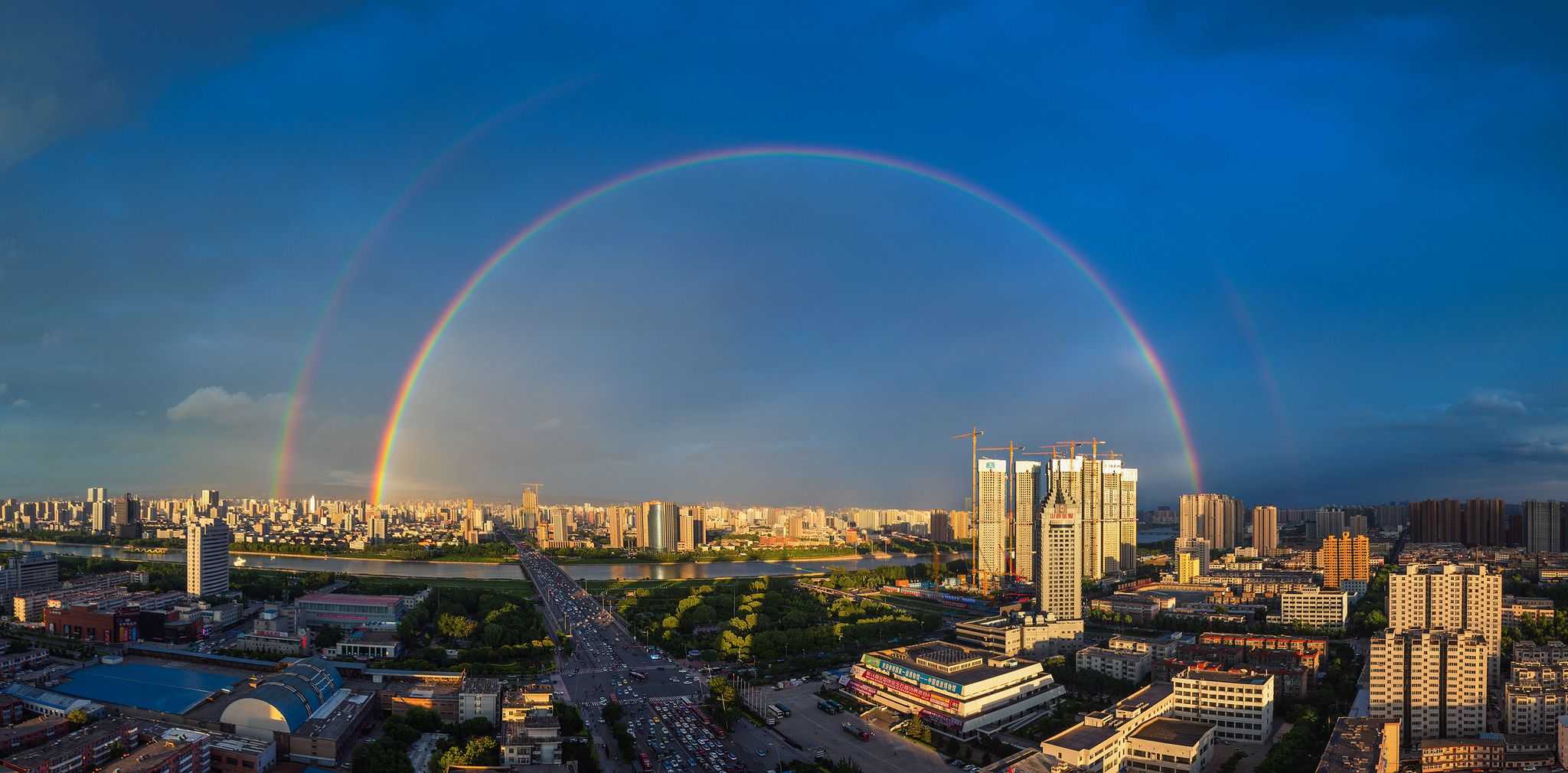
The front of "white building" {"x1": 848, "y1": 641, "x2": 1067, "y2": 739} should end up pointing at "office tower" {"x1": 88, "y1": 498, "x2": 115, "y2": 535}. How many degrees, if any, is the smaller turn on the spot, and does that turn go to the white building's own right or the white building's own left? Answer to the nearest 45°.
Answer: approximately 90° to the white building's own right

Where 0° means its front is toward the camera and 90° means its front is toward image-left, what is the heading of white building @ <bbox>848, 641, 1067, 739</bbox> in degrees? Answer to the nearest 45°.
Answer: approximately 45°

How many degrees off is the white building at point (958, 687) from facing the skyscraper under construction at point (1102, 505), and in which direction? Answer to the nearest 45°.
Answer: approximately 135° to its right

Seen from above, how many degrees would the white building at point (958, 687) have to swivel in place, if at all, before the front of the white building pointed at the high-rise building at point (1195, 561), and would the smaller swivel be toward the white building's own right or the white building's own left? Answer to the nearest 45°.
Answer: approximately 135° to the white building's own right

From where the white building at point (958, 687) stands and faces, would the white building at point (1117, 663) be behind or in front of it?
behind

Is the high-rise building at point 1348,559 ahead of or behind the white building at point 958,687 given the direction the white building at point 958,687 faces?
behind

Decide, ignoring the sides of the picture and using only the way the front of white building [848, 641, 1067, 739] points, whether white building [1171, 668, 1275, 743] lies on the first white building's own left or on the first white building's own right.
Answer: on the first white building's own left

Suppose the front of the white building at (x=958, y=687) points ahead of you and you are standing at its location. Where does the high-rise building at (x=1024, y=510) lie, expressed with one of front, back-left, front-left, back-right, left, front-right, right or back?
back-right

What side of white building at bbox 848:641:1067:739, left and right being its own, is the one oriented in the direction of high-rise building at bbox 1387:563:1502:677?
back
